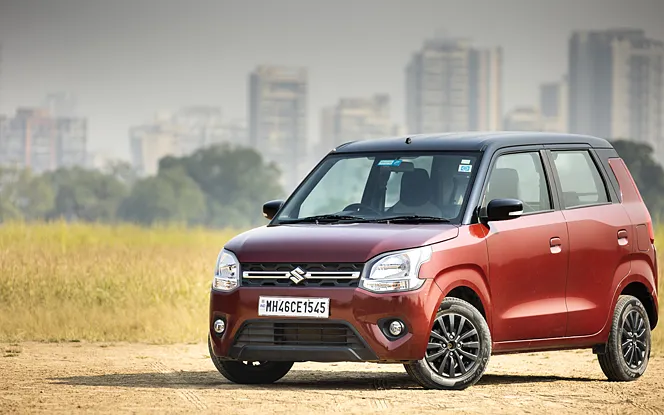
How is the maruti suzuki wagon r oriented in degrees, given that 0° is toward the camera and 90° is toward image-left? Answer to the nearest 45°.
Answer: approximately 45°
